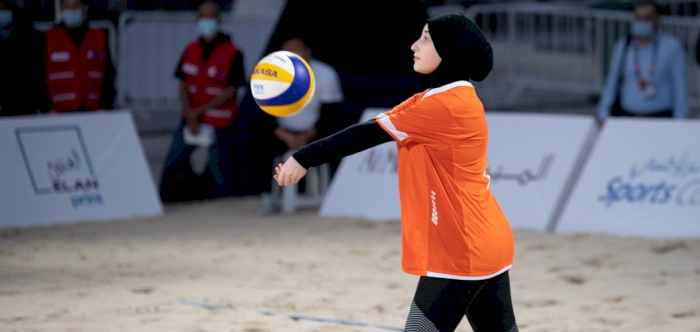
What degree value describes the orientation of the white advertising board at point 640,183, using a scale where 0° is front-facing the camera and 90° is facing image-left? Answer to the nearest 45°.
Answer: approximately 0°

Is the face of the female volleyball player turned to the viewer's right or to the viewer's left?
to the viewer's left

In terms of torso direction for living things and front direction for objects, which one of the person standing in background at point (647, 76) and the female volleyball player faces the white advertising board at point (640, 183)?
the person standing in background

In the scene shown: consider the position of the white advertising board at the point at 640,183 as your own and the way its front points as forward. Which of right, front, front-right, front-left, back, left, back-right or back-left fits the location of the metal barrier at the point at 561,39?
back

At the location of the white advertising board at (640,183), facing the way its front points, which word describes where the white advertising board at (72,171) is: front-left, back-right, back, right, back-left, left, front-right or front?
right

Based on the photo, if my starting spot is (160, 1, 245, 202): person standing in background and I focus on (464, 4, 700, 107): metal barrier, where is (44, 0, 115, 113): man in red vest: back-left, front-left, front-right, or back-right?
back-left

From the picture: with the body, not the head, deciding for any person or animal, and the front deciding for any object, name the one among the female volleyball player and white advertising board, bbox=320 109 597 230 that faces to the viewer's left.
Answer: the female volleyball player

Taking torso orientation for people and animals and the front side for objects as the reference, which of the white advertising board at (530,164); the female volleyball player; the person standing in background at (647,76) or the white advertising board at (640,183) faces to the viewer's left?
the female volleyball player

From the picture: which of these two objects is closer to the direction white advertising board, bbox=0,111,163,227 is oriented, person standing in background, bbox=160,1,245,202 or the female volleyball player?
the female volleyball player

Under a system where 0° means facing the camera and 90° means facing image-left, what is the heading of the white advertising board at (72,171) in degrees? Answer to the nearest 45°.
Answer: approximately 0°

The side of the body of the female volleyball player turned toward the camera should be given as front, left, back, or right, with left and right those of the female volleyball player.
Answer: left
